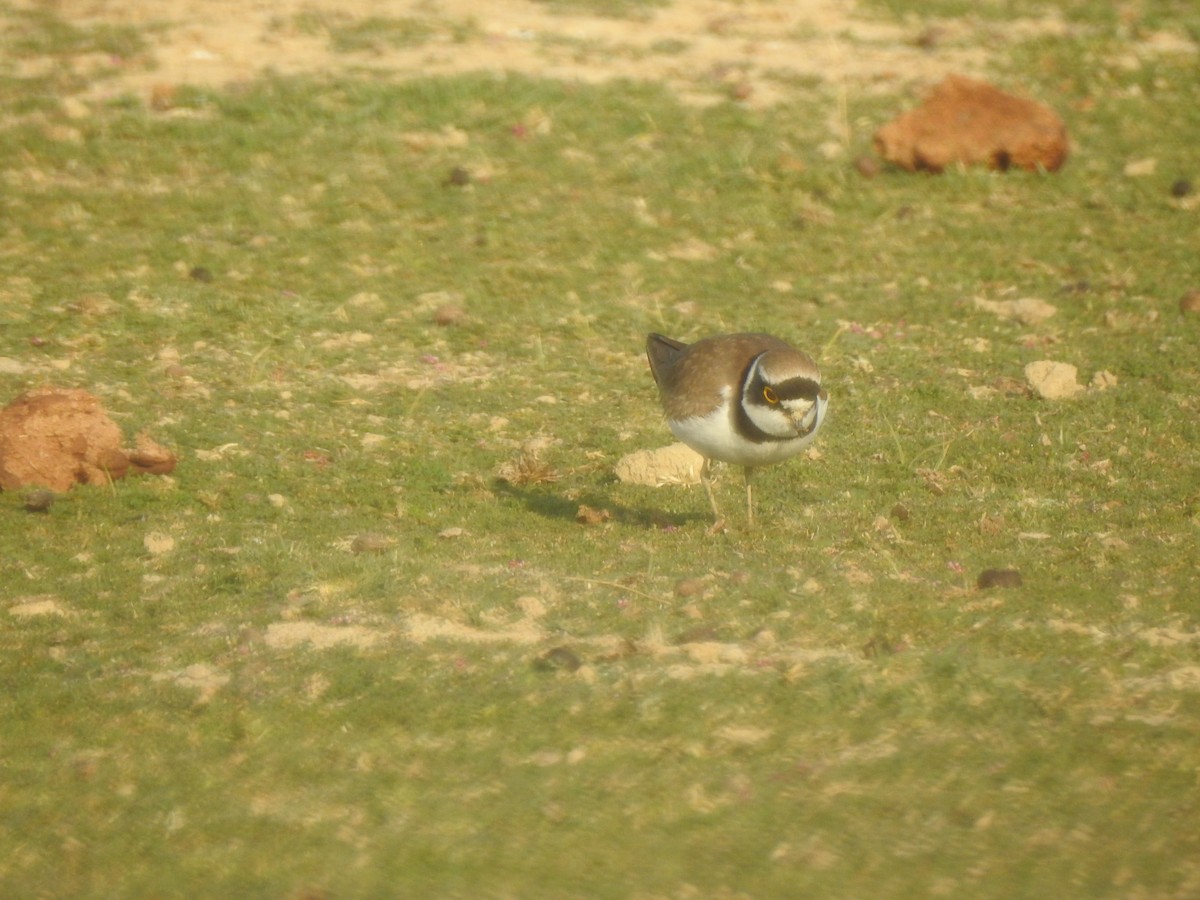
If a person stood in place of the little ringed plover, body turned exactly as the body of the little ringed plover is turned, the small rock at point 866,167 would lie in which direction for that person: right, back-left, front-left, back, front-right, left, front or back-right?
back-left

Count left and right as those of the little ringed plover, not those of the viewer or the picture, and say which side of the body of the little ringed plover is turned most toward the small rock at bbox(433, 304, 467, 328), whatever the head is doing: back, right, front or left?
back

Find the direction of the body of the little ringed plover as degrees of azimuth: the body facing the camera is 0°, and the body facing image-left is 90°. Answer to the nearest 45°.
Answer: approximately 315°

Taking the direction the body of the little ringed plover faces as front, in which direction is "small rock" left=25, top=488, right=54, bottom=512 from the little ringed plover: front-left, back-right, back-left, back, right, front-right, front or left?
back-right

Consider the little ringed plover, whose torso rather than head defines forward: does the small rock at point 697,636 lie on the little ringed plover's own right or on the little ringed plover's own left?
on the little ringed plover's own right

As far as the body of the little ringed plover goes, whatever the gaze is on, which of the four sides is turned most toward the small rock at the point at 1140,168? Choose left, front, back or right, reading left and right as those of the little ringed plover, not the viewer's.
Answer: left

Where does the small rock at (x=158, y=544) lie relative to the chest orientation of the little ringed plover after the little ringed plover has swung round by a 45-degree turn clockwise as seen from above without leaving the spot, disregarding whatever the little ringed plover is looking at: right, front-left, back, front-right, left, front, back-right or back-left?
right

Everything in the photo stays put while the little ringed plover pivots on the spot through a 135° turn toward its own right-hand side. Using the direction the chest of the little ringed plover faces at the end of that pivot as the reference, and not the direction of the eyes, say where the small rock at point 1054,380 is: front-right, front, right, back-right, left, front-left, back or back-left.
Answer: back-right
